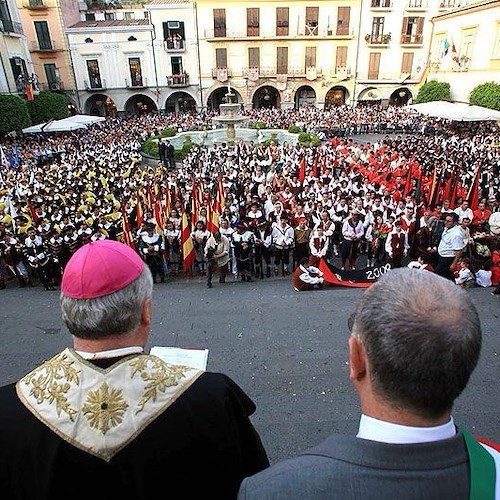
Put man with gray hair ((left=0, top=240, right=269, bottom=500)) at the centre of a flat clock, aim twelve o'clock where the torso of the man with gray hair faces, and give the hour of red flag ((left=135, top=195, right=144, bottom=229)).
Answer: The red flag is roughly at 12 o'clock from the man with gray hair.

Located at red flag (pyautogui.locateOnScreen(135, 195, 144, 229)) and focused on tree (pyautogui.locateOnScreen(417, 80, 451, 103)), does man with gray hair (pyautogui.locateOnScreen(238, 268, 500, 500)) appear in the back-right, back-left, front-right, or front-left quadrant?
back-right

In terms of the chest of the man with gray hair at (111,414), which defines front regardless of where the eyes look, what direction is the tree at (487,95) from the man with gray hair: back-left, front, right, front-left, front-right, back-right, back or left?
front-right

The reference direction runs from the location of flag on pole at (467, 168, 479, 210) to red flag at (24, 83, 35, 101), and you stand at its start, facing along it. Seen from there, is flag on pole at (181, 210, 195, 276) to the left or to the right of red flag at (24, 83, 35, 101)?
left

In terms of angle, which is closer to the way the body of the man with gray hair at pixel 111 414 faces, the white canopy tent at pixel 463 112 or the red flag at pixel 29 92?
the red flag

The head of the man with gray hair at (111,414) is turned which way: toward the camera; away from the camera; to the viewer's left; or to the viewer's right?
away from the camera

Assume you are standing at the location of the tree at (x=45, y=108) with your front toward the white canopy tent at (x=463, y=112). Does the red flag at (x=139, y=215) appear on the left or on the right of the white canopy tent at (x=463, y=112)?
right

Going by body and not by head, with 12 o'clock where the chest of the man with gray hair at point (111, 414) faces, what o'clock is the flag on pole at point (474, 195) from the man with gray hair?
The flag on pole is roughly at 2 o'clock from the man with gray hair.

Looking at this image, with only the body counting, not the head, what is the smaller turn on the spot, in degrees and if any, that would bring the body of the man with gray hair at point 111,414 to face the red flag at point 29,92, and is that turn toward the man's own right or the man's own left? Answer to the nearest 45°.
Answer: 0° — they already face it

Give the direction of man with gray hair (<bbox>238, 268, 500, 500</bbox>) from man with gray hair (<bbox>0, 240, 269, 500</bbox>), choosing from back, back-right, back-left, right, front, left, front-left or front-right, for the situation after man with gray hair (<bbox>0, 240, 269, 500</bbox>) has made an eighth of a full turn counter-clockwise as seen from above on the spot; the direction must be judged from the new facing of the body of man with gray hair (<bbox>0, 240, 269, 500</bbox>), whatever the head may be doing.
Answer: back

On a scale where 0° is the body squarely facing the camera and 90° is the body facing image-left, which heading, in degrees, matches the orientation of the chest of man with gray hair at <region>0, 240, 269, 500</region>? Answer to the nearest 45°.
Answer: approximately 180°

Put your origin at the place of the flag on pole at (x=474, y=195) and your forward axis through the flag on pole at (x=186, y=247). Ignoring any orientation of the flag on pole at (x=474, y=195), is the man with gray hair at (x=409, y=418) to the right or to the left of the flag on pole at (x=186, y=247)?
left
